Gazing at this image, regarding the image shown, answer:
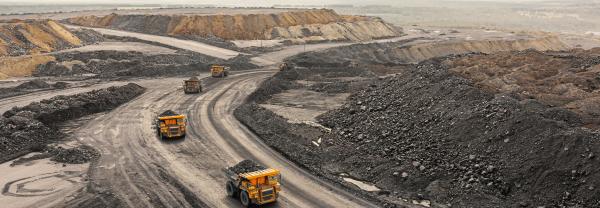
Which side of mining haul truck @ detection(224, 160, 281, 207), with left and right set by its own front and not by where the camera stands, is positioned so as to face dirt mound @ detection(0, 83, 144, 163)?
back

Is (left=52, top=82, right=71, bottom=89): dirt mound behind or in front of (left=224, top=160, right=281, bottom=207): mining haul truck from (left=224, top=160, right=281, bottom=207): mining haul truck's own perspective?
behind

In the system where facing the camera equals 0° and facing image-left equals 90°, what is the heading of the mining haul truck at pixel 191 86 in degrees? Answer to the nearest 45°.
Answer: approximately 45°

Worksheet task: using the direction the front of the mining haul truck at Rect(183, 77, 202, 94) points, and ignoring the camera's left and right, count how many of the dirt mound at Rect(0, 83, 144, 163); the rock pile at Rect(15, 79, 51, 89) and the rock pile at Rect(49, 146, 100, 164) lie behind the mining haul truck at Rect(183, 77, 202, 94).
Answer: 0

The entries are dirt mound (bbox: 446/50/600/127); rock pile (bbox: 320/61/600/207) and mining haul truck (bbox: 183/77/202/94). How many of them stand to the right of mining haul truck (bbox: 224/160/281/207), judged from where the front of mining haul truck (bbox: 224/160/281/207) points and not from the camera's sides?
0

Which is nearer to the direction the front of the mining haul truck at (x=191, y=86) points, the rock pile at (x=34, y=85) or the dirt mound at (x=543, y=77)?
the rock pile

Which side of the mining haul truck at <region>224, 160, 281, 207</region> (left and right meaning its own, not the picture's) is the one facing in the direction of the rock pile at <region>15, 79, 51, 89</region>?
back

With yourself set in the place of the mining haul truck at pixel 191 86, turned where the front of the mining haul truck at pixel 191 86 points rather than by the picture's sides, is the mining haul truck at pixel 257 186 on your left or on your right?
on your left

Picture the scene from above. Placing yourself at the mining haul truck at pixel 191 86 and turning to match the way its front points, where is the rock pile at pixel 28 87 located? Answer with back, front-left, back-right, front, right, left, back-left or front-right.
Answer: front-right

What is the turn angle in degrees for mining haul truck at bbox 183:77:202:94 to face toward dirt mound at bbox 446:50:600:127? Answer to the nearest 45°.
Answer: approximately 90° to its left

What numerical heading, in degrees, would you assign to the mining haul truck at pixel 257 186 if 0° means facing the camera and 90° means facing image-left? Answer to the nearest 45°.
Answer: approximately 315°

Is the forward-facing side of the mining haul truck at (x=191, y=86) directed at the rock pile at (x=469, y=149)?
no

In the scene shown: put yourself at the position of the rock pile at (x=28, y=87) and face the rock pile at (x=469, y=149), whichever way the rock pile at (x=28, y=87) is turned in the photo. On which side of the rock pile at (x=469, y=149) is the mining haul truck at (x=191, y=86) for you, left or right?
left
